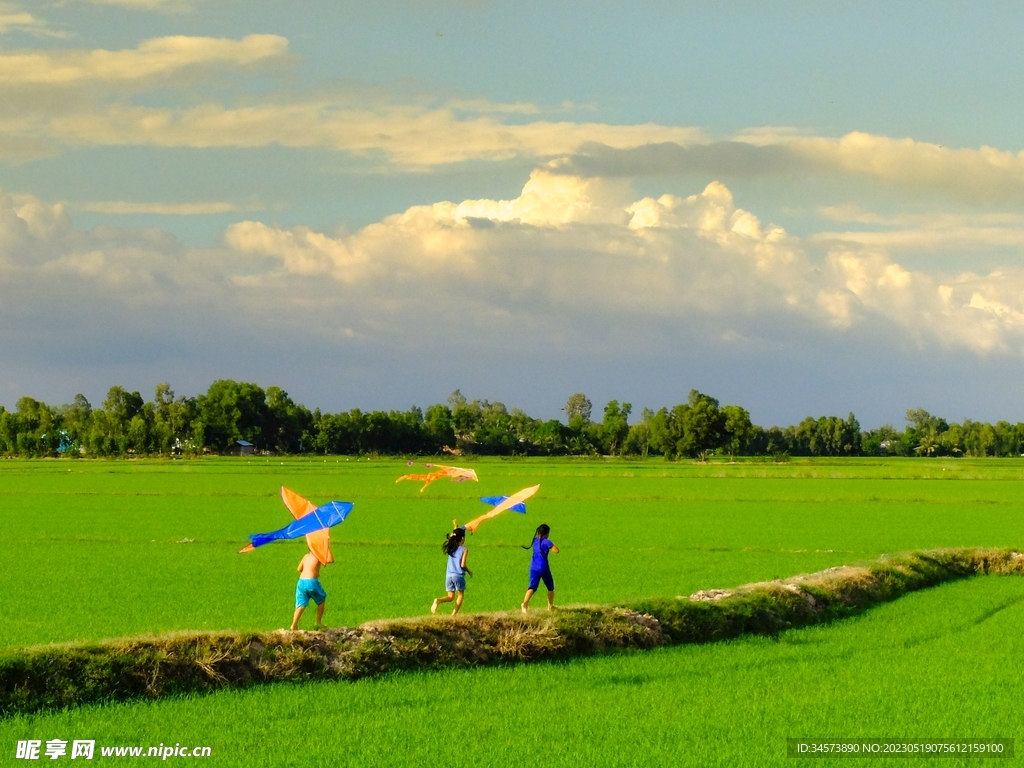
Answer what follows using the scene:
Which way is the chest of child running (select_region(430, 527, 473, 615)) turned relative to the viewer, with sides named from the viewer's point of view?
facing away from the viewer and to the right of the viewer

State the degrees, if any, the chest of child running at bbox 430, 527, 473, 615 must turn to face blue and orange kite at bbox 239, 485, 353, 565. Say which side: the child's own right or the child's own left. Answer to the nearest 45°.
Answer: approximately 180°
